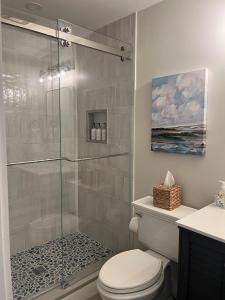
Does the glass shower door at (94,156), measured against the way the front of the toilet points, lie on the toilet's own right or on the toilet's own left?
on the toilet's own right

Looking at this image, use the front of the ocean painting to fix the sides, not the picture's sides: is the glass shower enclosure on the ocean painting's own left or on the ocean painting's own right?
on the ocean painting's own right

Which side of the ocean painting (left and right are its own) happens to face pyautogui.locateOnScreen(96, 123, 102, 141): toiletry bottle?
right

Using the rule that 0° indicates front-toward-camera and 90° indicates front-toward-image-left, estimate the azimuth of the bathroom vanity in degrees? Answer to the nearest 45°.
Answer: approximately 45°

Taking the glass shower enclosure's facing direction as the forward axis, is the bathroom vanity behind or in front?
in front
